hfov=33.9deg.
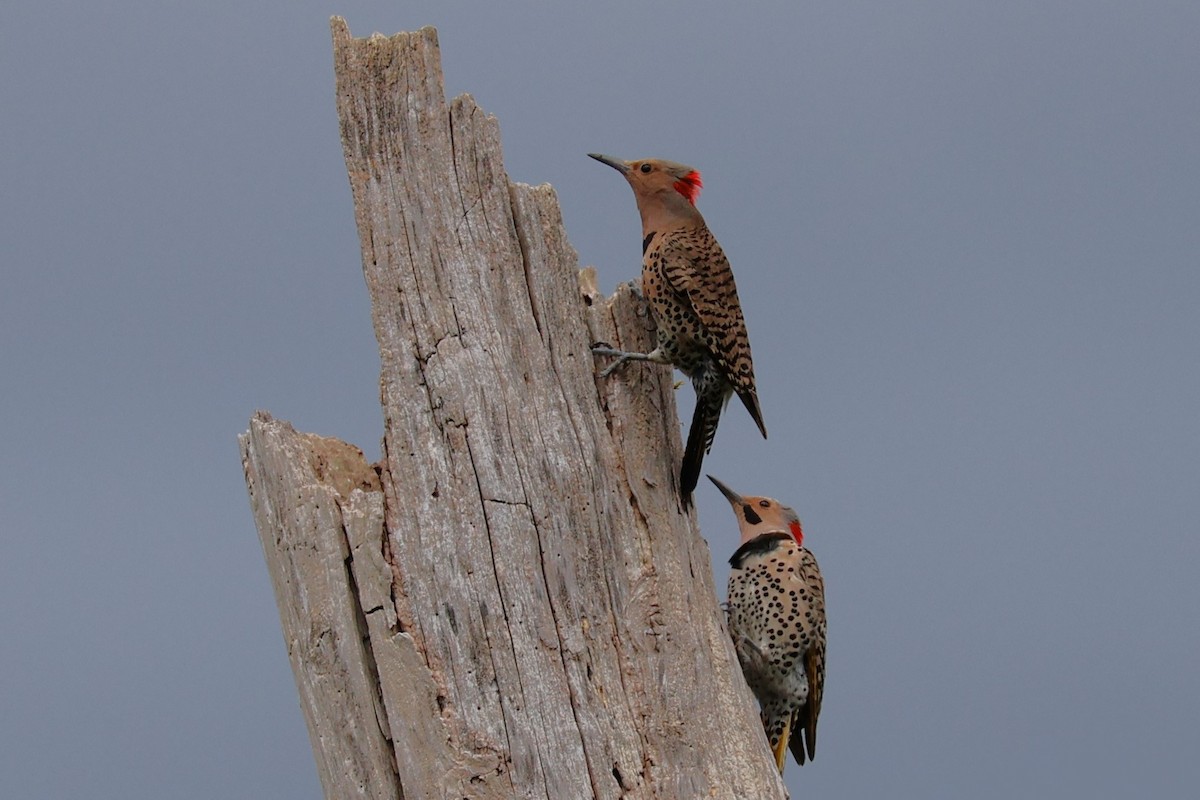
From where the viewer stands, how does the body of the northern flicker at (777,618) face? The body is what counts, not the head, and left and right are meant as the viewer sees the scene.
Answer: facing the viewer and to the left of the viewer

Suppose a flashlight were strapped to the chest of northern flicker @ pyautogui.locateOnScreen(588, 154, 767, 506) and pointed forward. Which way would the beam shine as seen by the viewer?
to the viewer's left

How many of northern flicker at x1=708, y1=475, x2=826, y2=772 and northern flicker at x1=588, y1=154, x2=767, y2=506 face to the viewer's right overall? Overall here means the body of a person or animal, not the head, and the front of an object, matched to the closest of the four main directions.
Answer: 0
